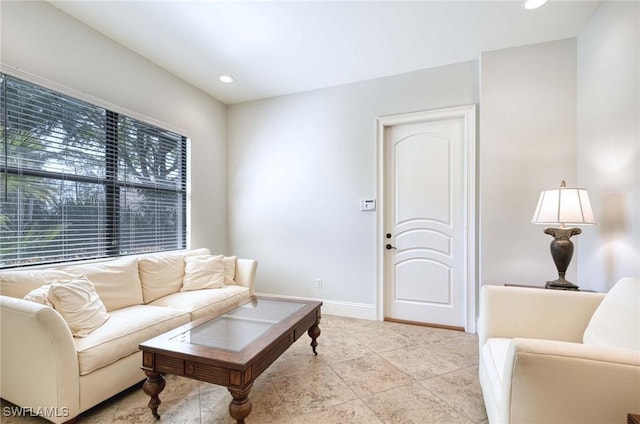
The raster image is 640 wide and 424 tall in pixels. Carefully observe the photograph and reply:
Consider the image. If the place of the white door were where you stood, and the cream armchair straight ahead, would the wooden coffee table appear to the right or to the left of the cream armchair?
right

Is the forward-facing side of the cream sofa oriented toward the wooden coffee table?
yes

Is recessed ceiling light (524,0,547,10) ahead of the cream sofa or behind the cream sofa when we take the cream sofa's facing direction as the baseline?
ahead

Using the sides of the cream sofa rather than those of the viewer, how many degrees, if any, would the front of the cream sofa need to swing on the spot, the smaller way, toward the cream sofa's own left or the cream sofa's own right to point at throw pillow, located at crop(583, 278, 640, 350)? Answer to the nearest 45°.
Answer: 0° — it already faces it

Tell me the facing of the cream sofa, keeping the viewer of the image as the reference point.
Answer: facing the viewer and to the right of the viewer

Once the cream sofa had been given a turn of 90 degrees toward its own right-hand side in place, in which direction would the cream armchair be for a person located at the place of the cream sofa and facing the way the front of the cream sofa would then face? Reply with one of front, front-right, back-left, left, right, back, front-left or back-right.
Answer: left
